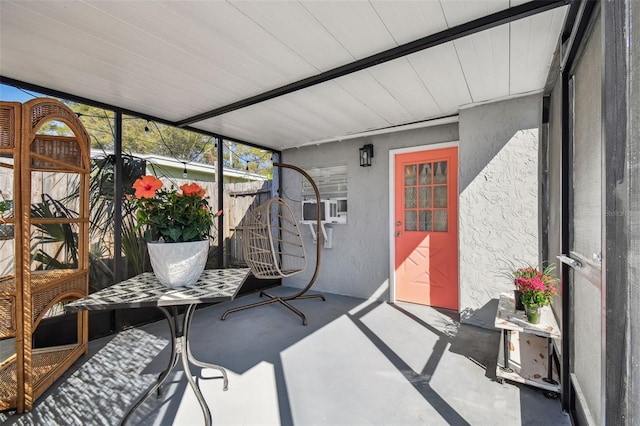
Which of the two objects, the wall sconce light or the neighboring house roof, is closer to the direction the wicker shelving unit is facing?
the wall sconce light

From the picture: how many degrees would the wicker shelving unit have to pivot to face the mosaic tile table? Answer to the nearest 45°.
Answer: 0° — it already faces it

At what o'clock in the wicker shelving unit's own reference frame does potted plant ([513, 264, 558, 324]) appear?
The potted plant is roughly at 12 o'clock from the wicker shelving unit.

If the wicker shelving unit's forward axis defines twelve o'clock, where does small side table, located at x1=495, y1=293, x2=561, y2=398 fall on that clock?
The small side table is roughly at 12 o'clock from the wicker shelving unit.

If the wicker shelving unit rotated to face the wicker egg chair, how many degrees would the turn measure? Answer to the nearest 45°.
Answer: approximately 45° to its left

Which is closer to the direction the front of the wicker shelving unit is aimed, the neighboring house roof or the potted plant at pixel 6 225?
the neighboring house roof

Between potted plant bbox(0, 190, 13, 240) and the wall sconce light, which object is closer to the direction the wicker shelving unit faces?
the wall sconce light

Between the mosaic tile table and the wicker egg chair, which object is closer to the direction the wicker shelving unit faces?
the mosaic tile table

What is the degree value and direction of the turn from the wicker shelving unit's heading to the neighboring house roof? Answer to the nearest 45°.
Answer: approximately 90° to its left

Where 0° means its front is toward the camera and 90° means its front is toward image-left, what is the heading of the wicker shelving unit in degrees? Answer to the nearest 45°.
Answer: approximately 315°
